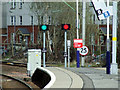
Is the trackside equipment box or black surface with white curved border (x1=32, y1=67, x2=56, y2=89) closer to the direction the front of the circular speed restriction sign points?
the black surface with white curved border

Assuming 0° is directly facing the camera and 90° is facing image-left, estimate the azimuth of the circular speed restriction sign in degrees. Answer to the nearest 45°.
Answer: approximately 0°

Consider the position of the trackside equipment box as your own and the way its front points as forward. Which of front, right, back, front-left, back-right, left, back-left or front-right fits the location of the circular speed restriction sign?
left

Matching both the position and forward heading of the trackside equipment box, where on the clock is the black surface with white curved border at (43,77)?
The black surface with white curved border is roughly at 12 o'clock from the trackside equipment box.

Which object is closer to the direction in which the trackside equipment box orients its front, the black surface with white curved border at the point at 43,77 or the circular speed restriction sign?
the black surface with white curved border

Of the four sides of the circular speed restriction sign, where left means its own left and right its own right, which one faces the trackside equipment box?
right

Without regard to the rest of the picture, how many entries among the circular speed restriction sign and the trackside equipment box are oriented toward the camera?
2
